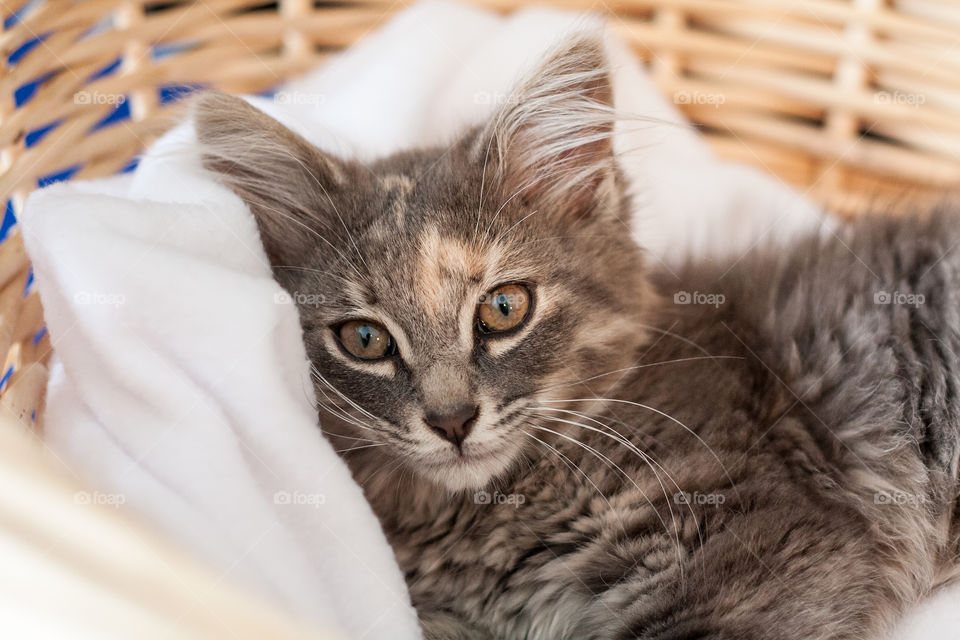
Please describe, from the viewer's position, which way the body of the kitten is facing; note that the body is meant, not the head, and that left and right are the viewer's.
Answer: facing the viewer and to the left of the viewer
